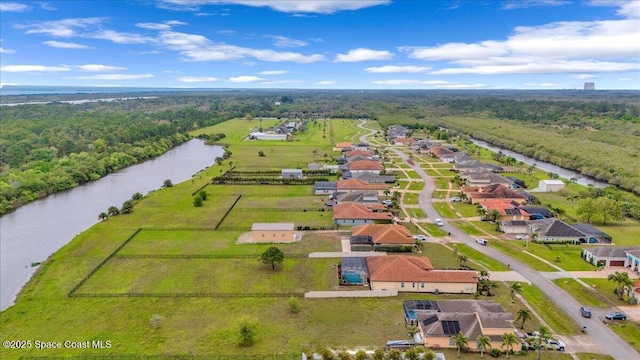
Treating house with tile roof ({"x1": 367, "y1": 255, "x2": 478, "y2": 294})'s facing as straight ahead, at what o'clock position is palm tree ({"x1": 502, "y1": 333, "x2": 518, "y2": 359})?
The palm tree is roughly at 2 o'clock from the house with tile roof.

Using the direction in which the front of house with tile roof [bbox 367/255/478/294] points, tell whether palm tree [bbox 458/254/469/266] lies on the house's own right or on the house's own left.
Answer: on the house's own left

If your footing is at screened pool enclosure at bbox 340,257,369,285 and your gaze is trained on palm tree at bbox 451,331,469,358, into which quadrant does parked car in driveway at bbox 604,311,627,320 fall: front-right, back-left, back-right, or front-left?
front-left

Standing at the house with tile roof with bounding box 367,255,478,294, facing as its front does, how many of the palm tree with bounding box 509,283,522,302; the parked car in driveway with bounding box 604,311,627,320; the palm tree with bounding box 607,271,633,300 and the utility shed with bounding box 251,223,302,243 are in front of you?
3

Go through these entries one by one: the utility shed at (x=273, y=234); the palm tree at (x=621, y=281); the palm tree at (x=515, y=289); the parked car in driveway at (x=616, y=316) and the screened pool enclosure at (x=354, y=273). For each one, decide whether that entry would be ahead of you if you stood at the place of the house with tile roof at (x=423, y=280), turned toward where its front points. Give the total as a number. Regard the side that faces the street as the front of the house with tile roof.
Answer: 3

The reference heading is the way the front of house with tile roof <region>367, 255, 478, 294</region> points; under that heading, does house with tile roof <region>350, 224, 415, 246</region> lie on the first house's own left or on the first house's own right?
on the first house's own left

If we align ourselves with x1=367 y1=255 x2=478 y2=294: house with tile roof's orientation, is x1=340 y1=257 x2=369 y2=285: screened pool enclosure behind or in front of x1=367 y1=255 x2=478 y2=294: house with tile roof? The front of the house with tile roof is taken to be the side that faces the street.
behind

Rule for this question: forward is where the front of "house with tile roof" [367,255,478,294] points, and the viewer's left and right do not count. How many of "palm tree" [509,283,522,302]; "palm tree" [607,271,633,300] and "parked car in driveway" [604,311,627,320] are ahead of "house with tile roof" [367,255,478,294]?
3

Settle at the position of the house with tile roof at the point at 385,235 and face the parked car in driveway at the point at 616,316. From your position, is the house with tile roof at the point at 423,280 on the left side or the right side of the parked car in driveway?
right

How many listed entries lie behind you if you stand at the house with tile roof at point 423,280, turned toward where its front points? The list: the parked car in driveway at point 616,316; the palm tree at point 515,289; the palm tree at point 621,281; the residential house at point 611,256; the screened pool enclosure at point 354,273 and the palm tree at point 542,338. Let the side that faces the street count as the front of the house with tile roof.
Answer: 1

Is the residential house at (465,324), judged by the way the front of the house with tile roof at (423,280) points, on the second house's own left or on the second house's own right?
on the second house's own right

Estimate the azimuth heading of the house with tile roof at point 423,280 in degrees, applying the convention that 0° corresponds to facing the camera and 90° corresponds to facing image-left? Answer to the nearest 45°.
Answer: approximately 270°

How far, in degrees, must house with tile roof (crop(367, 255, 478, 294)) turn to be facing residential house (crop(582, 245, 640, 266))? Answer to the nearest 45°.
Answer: approximately 45° to its left

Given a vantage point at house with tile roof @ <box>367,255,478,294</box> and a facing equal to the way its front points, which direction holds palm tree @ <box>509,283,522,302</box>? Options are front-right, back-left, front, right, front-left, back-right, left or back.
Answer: front

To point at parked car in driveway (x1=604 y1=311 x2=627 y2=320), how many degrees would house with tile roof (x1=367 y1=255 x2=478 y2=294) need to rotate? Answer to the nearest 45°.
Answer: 0° — it already faces it

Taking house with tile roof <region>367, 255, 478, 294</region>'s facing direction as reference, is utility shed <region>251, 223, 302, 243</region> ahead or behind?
behind

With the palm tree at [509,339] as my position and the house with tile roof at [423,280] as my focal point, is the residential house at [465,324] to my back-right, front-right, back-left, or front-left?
front-left

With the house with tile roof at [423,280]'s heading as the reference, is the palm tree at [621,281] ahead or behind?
ahead
